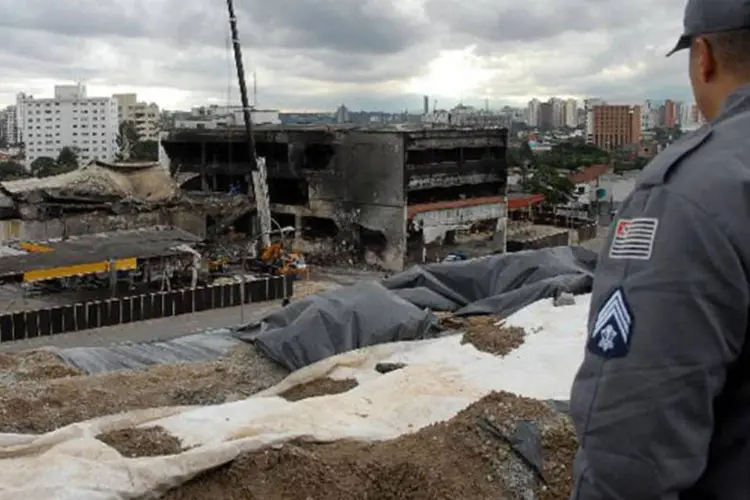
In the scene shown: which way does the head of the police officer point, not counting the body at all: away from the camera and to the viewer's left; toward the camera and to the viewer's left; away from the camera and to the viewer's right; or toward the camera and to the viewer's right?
away from the camera and to the viewer's left

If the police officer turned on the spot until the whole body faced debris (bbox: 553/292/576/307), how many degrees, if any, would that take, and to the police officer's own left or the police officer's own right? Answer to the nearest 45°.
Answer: approximately 45° to the police officer's own right

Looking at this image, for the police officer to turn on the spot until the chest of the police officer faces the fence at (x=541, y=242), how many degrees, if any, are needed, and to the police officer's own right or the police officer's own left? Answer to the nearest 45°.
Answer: approximately 45° to the police officer's own right

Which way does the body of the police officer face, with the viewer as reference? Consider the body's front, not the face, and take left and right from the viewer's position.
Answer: facing away from the viewer and to the left of the viewer
